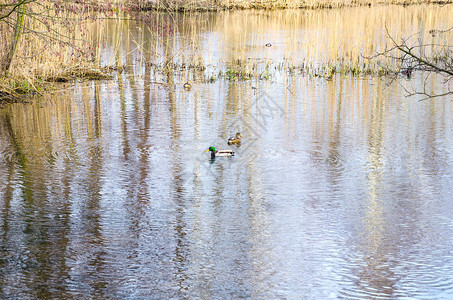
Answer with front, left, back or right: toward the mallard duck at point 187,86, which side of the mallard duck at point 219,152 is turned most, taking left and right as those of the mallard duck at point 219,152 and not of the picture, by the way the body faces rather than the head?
right

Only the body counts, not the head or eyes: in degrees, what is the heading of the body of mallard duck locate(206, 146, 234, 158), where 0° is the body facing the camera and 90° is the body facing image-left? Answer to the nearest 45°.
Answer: approximately 90°

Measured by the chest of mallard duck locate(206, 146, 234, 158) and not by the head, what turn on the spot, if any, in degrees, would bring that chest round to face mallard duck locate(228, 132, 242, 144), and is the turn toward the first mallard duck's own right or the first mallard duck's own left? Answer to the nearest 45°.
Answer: approximately 90° to the first mallard duck's own right
